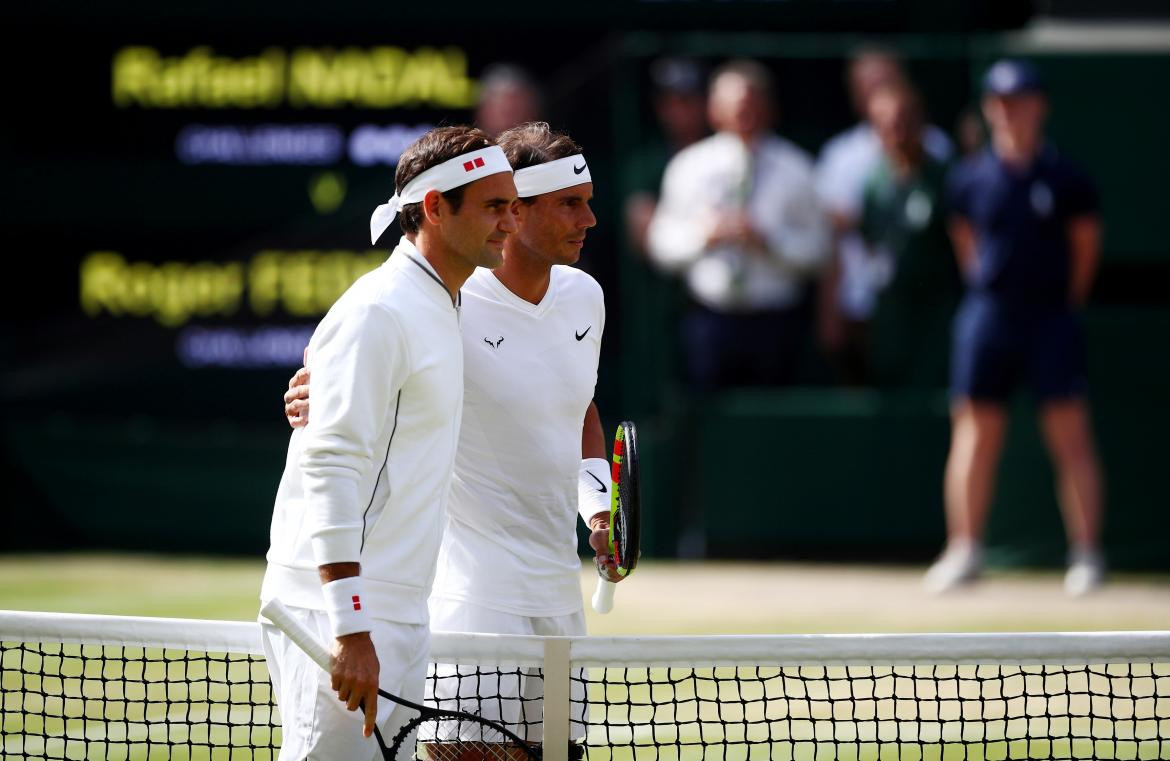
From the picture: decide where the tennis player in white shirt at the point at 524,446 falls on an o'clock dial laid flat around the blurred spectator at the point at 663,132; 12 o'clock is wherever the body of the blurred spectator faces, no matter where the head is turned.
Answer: The tennis player in white shirt is roughly at 12 o'clock from the blurred spectator.

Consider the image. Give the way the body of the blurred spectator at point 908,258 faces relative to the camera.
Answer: toward the camera

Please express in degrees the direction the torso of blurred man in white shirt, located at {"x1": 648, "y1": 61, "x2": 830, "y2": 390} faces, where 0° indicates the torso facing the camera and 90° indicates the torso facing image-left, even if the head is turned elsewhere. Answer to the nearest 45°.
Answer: approximately 0°

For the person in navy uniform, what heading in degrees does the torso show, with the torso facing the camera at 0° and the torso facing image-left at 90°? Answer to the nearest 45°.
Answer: approximately 0°

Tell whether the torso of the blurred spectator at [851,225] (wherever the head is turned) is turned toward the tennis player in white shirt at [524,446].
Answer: yes

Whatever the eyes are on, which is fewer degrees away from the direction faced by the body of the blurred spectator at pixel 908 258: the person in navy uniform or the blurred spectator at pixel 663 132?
the person in navy uniform

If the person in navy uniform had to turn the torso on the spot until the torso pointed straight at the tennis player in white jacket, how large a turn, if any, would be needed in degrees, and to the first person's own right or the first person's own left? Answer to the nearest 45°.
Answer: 0° — they already face them

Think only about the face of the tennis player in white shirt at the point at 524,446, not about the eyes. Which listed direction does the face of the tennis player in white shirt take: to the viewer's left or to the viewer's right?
to the viewer's right

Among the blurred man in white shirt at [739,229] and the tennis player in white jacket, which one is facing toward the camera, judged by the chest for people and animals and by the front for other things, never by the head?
the blurred man in white shirt

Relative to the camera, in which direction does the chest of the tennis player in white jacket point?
to the viewer's right

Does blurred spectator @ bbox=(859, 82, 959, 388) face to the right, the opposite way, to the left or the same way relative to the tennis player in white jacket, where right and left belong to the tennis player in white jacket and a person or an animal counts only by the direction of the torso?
to the right

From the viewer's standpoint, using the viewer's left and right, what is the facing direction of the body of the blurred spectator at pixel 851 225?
facing the viewer

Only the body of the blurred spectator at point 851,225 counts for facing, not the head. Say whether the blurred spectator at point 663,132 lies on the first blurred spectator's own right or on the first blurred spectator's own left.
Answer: on the first blurred spectator's own right

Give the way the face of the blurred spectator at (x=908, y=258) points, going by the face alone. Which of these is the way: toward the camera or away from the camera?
toward the camera

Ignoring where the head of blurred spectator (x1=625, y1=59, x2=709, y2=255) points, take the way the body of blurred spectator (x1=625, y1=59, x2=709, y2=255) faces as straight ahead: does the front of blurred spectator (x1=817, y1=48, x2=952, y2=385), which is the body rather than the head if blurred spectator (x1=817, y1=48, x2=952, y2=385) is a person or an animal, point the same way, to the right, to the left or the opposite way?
the same way

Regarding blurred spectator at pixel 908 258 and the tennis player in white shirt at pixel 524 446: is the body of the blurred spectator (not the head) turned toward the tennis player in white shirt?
yes
